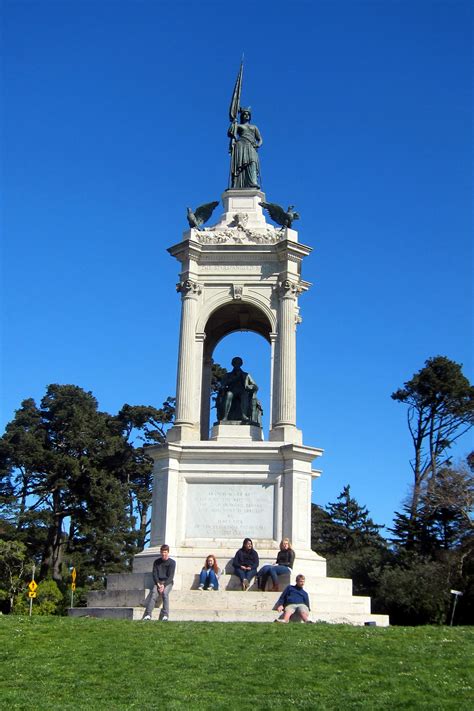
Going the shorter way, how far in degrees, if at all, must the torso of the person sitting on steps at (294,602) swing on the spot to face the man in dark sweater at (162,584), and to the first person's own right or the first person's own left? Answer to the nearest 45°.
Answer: approximately 90° to the first person's own right

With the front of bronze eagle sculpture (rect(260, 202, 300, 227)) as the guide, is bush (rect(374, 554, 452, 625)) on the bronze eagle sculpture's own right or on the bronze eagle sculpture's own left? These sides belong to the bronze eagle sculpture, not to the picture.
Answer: on the bronze eagle sculpture's own left

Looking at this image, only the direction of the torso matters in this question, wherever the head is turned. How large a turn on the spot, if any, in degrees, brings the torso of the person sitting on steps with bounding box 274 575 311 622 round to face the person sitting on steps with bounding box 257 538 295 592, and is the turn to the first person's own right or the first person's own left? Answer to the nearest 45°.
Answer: approximately 180°

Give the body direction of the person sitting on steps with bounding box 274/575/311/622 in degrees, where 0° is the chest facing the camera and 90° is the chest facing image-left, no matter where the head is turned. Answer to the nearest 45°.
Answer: approximately 0°

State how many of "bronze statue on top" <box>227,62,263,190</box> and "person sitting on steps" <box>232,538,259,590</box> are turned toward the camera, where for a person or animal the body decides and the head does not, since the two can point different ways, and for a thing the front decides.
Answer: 2

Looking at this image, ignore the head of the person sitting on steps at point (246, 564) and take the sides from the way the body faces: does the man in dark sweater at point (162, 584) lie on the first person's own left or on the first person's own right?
on the first person's own right

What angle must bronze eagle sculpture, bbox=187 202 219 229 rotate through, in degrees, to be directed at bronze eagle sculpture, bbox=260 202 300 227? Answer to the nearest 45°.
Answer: approximately 135° to its left

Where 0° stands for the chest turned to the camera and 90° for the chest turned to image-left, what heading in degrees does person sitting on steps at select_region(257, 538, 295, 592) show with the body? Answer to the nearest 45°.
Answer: approximately 45°
